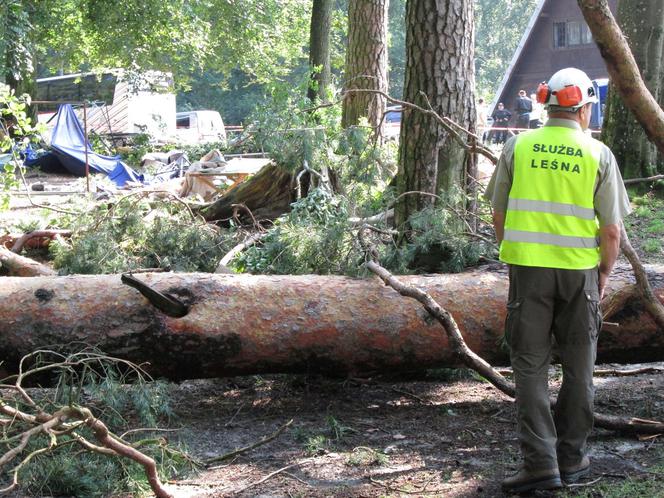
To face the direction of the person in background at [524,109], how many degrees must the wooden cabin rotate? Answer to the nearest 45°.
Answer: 0° — it already faces them

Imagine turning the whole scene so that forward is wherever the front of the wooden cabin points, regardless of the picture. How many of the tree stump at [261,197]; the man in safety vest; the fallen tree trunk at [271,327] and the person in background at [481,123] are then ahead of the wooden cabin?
4

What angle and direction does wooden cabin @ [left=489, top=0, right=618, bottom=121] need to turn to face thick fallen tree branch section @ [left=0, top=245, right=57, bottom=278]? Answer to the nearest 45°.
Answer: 0° — it already faces it

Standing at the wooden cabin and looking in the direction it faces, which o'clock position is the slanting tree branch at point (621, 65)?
The slanting tree branch is roughly at 12 o'clock from the wooden cabin.

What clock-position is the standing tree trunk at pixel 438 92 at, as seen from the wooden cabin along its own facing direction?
The standing tree trunk is roughly at 12 o'clock from the wooden cabin.

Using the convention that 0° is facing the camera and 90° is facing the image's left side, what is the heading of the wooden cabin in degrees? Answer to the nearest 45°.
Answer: approximately 0°

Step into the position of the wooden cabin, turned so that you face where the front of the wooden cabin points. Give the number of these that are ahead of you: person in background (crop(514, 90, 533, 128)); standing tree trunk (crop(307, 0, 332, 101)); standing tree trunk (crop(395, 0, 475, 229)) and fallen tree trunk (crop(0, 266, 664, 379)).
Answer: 4

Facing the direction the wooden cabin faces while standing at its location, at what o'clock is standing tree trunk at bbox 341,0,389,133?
The standing tree trunk is roughly at 12 o'clock from the wooden cabin.

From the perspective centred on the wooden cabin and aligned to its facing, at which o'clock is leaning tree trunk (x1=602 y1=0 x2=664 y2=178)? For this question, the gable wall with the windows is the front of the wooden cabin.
The leaning tree trunk is roughly at 12 o'clock from the wooden cabin.

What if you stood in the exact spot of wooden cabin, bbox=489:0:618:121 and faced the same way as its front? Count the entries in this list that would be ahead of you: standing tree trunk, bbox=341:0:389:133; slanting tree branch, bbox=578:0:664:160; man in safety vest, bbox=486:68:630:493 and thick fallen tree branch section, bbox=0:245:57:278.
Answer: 4
